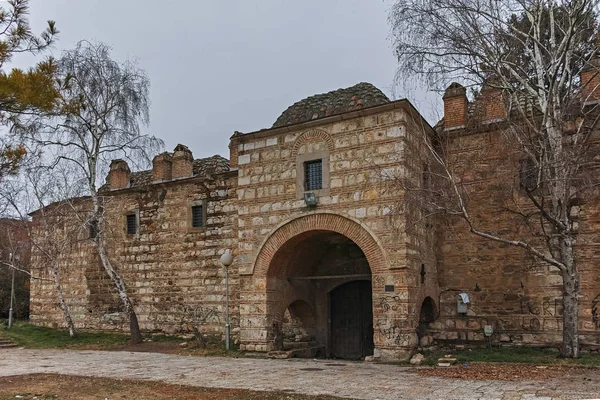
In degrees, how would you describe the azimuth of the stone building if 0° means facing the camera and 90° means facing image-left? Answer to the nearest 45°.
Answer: approximately 45°

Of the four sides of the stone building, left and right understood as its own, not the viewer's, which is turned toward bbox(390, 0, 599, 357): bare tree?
left
